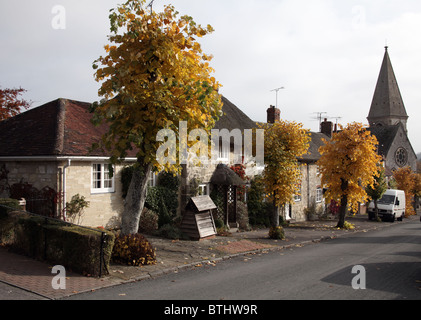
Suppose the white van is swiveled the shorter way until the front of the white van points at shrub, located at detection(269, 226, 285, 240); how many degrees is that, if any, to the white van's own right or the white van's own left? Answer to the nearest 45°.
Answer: approximately 45° to the white van's own left

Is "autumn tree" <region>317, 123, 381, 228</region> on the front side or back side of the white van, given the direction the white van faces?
on the front side

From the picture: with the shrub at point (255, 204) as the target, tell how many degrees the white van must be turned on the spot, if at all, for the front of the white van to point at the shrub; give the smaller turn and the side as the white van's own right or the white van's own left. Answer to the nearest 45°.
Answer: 0° — it already faces it

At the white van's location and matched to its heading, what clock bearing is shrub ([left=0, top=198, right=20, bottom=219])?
The shrub is roughly at 11 o'clock from the white van.

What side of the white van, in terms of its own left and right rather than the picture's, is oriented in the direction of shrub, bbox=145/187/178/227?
front

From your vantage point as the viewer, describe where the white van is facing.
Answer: facing the viewer and to the left of the viewer

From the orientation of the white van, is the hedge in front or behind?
in front

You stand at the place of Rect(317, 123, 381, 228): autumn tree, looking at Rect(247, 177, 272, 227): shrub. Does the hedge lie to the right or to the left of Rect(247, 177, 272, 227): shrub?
left

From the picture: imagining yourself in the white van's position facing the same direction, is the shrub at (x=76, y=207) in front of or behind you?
in front

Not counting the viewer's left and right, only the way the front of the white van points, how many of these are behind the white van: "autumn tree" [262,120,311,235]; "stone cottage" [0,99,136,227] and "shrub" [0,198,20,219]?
0
